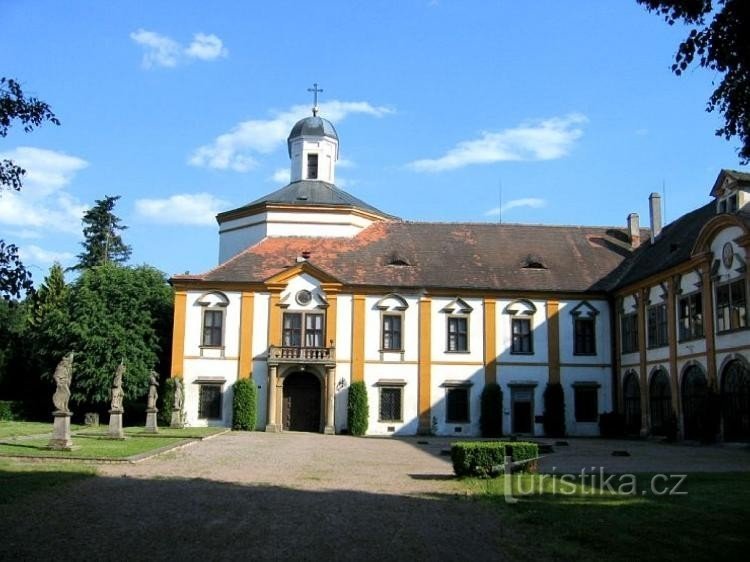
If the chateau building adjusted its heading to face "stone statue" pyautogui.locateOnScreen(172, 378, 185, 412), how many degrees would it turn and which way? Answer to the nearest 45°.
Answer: approximately 90° to its right

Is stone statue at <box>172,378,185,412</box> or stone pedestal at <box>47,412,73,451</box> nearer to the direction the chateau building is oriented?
the stone pedestal

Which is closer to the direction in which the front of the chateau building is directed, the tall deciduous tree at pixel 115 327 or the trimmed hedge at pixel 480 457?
the trimmed hedge

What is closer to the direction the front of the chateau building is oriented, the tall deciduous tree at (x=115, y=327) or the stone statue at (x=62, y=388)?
the stone statue

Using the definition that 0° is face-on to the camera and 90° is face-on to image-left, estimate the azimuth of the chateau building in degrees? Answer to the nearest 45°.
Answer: approximately 0°

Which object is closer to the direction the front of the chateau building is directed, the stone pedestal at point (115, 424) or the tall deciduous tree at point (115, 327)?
the stone pedestal

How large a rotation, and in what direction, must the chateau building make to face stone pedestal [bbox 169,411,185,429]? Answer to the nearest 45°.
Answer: approximately 90° to its right

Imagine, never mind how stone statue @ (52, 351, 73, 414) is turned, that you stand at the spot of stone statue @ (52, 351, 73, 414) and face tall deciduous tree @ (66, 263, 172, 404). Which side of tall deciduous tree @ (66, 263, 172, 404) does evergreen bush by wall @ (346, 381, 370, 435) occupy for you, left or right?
right

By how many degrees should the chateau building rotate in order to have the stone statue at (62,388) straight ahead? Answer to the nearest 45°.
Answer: approximately 45° to its right

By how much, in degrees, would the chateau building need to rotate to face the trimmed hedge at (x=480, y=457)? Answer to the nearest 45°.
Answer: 0° — it already faces it

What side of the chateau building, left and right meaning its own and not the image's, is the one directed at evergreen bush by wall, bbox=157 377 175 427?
right

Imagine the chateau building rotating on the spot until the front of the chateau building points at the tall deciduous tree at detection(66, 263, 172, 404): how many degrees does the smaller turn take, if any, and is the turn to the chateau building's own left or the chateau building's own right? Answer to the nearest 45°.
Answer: approximately 90° to the chateau building's own right

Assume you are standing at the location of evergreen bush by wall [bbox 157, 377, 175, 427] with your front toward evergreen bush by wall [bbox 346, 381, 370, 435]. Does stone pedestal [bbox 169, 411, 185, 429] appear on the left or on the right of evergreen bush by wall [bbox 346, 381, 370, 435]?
right

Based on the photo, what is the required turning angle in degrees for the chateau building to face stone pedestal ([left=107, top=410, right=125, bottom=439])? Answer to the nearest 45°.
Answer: approximately 45° to its right

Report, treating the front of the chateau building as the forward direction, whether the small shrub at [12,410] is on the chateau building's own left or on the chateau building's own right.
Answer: on the chateau building's own right
